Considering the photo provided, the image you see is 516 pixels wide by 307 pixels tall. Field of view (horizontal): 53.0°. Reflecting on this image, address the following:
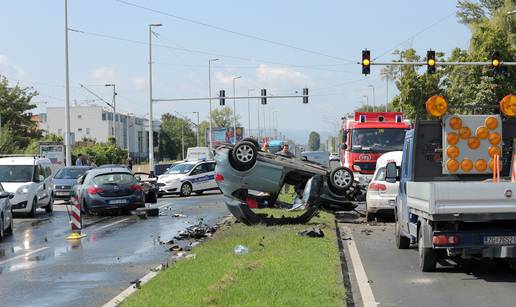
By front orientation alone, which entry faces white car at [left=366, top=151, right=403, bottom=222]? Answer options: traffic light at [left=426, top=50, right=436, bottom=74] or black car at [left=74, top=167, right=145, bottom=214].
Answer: the traffic light

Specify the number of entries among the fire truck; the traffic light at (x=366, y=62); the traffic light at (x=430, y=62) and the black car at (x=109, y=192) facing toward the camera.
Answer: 3

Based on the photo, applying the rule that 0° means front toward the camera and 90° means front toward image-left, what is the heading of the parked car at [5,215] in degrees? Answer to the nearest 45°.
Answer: approximately 45°

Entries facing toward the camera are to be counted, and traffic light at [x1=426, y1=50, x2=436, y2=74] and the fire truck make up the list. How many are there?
2

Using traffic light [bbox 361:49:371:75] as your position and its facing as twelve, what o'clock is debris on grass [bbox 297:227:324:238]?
The debris on grass is roughly at 12 o'clock from the traffic light.

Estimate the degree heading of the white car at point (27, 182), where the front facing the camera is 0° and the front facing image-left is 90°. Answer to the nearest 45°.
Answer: approximately 45°

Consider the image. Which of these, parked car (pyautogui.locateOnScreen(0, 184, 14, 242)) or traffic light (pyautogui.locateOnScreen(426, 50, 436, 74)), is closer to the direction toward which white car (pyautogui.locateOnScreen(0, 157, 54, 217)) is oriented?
the parked car

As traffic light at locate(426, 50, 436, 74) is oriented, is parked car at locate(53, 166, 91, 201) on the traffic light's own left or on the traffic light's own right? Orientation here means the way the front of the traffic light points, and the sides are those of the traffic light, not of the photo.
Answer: on the traffic light's own right

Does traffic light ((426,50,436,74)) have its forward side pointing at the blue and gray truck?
yes

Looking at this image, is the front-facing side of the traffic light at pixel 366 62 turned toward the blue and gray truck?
yes

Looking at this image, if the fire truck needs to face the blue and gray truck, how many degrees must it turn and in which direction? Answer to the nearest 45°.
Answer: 0° — it already faces it
